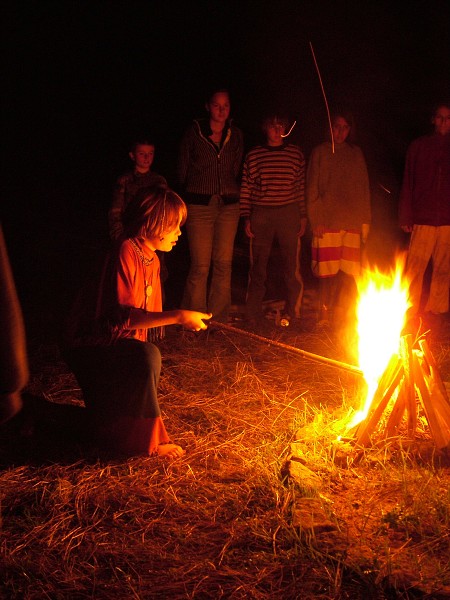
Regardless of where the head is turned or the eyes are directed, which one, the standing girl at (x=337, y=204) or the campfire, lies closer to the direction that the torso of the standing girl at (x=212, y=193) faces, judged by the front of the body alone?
the campfire

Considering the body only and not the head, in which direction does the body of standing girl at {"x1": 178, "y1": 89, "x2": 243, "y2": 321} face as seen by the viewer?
toward the camera

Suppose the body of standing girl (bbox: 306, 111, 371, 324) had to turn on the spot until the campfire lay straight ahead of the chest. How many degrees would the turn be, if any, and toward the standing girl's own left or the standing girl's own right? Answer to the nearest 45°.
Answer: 0° — they already face it

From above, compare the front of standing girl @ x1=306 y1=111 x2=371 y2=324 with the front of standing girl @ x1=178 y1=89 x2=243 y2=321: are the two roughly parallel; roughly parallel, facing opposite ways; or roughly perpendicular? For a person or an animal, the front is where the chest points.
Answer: roughly parallel

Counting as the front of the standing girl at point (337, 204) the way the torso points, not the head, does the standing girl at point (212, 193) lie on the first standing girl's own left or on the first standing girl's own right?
on the first standing girl's own right

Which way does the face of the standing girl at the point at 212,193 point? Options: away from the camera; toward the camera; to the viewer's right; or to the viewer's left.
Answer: toward the camera

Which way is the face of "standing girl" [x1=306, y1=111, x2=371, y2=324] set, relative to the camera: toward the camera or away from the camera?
toward the camera

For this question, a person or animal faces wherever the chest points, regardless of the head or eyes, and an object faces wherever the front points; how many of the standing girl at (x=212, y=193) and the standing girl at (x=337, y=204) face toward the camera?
2

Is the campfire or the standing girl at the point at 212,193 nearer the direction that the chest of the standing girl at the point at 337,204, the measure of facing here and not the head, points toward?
the campfire

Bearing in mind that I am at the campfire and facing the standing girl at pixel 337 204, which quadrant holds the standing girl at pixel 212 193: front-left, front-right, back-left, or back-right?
front-left

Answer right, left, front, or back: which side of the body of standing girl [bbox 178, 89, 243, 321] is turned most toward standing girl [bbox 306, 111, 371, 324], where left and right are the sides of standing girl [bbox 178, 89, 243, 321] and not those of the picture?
left
